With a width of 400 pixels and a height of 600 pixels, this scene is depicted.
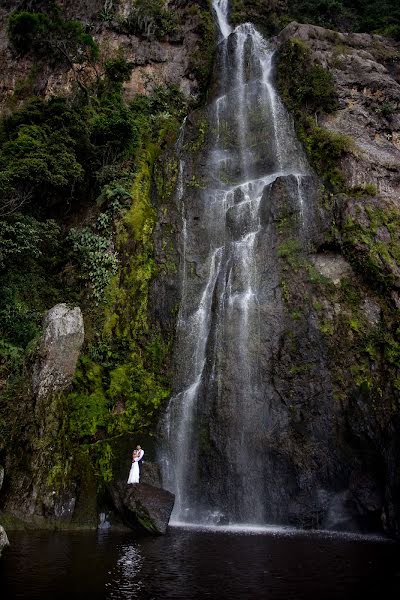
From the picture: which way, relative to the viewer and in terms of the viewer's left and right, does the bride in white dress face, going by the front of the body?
facing the viewer and to the right of the viewer
